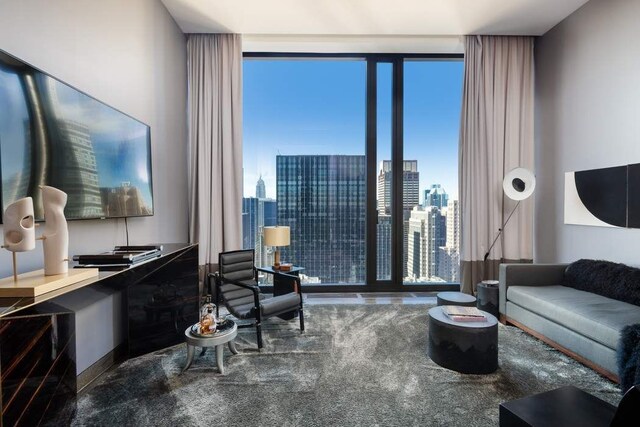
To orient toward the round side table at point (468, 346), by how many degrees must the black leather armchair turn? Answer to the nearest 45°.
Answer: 0° — it already faces it

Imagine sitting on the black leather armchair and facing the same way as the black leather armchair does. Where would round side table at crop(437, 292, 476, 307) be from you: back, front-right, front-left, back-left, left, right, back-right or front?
front-left

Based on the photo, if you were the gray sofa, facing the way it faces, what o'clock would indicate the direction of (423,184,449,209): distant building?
The distant building is roughly at 3 o'clock from the gray sofa.

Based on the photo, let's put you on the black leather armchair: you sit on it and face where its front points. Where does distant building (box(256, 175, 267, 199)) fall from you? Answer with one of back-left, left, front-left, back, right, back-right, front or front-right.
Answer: back-left

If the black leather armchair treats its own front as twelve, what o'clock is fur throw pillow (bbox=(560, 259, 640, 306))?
The fur throw pillow is roughly at 11 o'clock from the black leather armchair.

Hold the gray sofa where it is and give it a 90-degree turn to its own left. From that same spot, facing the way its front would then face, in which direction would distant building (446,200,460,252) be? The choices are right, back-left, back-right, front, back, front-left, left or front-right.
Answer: back

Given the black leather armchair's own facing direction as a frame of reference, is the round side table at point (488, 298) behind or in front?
in front

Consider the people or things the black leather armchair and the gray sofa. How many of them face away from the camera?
0

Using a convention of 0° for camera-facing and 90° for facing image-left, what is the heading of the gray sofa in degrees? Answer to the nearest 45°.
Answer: approximately 45°

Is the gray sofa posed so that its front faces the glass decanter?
yes

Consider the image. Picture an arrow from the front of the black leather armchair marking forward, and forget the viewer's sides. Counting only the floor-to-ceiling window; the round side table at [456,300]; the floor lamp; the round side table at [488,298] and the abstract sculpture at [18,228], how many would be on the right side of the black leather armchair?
1

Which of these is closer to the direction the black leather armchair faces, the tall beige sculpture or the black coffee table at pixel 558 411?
the black coffee table

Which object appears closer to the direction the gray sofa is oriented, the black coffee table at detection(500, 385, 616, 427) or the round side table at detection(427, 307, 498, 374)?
the round side table

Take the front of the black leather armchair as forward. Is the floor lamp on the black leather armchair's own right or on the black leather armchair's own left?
on the black leather armchair's own left

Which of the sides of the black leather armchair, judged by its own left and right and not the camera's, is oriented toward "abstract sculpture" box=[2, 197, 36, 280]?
right

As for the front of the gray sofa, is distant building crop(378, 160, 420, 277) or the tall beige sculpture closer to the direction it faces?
the tall beige sculpture

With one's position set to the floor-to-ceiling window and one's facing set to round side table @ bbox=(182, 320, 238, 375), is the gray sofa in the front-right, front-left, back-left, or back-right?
front-left

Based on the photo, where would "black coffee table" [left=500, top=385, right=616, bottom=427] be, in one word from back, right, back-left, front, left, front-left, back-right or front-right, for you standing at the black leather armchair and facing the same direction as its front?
front

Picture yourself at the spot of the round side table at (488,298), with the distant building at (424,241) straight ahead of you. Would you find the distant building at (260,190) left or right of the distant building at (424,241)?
left
